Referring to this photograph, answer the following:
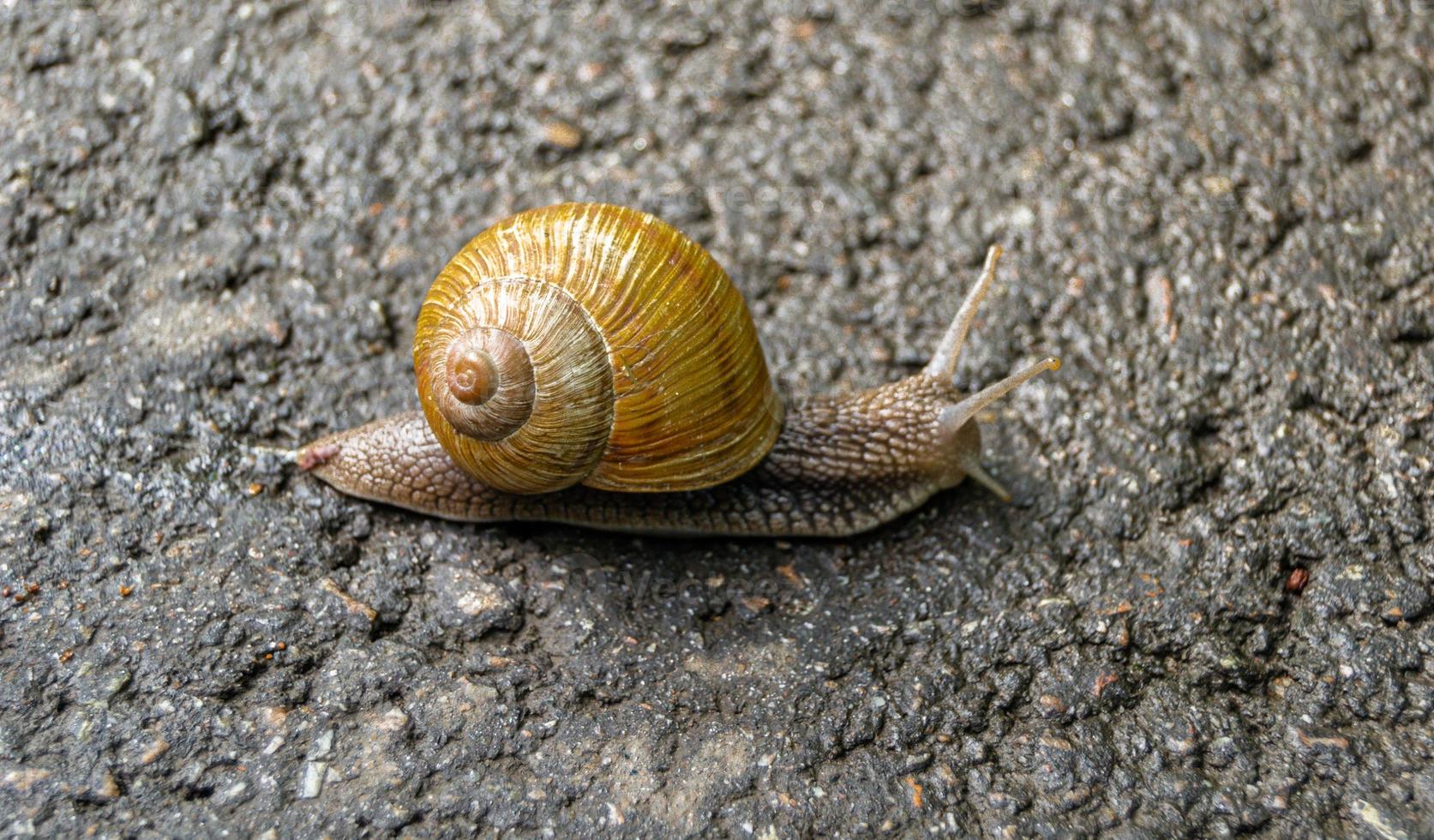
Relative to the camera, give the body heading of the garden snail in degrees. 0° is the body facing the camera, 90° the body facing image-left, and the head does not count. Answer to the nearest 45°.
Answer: approximately 270°
